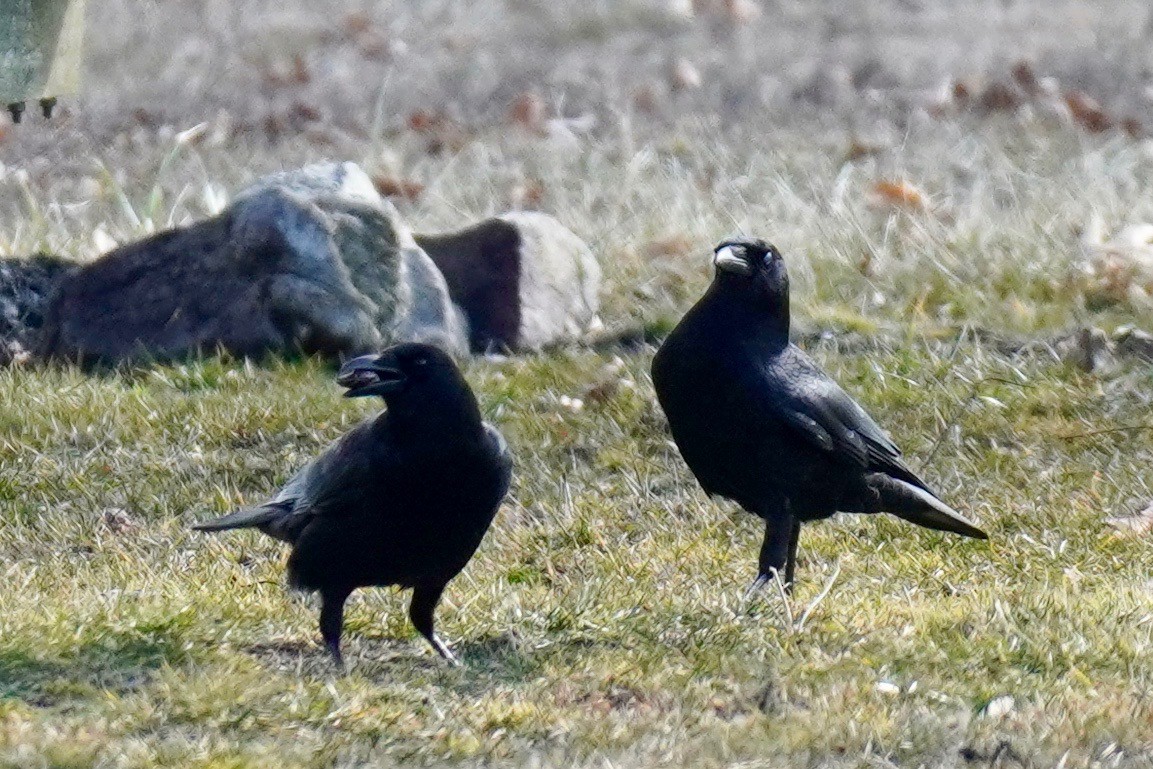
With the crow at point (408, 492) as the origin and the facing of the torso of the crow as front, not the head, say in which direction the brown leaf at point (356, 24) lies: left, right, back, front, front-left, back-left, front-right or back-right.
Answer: back-left

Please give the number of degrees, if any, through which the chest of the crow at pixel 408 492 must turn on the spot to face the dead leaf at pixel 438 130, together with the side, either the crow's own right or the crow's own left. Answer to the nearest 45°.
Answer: approximately 135° to the crow's own left

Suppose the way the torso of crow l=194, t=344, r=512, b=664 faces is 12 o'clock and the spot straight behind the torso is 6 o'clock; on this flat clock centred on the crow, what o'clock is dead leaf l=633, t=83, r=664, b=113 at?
The dead leaf is roughly at 8 o'clock from the crow.

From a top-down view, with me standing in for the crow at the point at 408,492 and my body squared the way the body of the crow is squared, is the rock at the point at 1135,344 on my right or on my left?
on my left

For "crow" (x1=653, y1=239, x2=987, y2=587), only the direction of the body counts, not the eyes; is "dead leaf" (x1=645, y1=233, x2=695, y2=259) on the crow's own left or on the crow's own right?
on the crow's own right

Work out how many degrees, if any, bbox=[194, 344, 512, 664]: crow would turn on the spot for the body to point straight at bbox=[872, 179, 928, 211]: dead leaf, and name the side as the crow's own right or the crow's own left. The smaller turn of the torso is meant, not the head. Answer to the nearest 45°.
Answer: approximately 90° to the crow's own left

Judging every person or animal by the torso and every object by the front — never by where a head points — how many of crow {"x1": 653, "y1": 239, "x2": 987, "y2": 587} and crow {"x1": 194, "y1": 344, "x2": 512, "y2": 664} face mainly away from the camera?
0

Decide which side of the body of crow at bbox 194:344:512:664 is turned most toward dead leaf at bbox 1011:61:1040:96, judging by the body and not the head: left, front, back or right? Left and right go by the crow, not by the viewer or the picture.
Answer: left

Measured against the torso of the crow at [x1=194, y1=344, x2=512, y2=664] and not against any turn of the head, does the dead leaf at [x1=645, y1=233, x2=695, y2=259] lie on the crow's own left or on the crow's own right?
on the crow's own left

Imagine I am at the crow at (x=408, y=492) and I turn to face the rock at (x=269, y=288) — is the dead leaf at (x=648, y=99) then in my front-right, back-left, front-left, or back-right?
front-right

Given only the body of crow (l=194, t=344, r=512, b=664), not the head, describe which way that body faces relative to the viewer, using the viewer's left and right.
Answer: facing the viewer and to the right of the viewer

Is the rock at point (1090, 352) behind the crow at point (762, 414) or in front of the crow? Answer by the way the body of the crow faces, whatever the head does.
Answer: behind

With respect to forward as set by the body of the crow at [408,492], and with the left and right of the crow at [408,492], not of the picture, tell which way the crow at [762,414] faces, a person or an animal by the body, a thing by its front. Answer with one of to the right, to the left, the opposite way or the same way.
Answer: to the right

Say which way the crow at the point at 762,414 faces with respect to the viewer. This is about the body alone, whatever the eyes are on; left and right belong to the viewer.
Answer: facing the viewer and to the left of the viewer

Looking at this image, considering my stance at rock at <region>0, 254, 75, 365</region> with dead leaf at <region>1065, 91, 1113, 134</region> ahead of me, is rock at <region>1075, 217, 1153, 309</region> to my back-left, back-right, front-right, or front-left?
front-right

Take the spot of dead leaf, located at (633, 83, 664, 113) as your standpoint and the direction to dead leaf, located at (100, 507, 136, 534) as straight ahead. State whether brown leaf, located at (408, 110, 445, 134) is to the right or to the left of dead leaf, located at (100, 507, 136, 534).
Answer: right

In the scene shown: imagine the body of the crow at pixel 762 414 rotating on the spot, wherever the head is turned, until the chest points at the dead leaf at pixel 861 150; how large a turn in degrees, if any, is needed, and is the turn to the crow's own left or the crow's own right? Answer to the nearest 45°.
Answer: approximately 135° to the crow's own right
